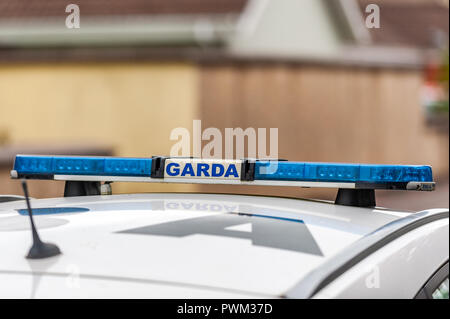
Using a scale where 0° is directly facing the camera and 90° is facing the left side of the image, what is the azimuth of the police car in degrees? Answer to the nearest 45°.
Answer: approximately 225°
